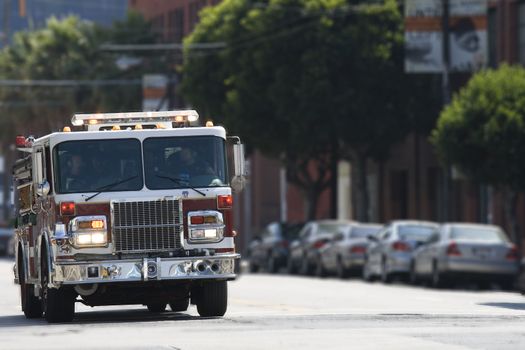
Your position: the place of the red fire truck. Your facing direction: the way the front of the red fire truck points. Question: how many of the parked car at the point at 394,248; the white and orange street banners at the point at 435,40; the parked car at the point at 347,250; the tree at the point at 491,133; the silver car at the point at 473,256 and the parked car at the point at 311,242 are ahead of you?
0

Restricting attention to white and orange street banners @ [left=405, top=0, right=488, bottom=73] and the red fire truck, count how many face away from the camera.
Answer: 0

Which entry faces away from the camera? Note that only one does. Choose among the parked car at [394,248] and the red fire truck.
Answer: the parked car

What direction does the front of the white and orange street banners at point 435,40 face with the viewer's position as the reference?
facing the viewer

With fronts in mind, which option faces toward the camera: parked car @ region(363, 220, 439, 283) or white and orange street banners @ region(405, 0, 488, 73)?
the white and orange street banners

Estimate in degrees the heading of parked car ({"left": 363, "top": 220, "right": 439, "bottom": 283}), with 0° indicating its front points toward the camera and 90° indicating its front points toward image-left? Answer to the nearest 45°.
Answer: approximately 180°

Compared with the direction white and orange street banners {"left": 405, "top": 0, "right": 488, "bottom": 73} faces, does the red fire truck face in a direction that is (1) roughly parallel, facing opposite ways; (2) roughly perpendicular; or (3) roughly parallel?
roughly parallel

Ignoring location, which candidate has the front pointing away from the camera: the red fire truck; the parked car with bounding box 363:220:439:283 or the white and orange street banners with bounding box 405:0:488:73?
the parked car

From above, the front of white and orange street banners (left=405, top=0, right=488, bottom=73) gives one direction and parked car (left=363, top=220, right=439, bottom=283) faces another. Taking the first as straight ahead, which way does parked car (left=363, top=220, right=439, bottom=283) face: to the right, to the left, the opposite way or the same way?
the opposite way

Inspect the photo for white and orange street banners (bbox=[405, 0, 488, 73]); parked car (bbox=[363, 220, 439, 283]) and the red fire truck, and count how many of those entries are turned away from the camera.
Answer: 1
